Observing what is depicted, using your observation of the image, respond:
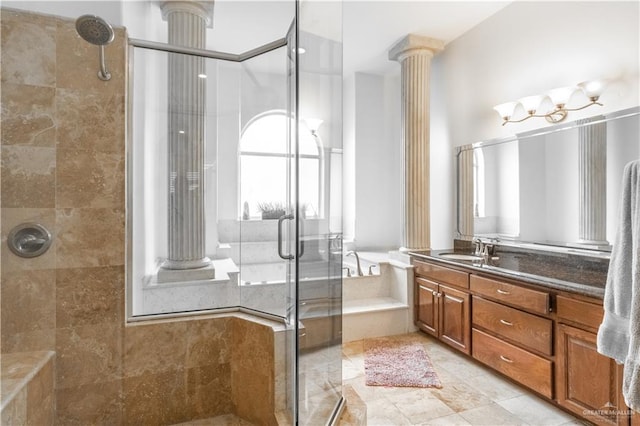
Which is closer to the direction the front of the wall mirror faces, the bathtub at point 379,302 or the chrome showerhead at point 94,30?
the chrome showerhead

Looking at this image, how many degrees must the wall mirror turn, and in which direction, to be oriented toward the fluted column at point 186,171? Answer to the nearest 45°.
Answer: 0° — it already faces it

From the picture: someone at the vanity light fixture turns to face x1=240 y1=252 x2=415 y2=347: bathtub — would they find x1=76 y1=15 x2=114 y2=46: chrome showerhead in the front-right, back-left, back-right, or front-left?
front-left

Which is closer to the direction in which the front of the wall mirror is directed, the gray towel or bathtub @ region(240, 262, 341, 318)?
the bathtub

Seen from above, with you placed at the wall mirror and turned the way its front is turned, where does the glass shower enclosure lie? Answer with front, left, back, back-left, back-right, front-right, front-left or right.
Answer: front

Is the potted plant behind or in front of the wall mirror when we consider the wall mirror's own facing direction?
in front

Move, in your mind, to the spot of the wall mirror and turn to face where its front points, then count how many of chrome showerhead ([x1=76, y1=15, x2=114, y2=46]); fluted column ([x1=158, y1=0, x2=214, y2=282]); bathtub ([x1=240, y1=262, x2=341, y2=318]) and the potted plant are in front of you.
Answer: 4

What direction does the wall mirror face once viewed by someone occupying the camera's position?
facing the viewer and to the left of the viewer

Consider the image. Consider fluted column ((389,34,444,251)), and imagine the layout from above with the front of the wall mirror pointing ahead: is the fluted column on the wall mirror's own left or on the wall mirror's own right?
on the wall mirror's own right

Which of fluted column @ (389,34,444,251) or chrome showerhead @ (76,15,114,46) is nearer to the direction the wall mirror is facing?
the chrome showerhead

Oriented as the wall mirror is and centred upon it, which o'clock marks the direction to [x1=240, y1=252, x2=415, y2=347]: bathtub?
The bathtub is roughly at 1 o'clock from the wall mirror.

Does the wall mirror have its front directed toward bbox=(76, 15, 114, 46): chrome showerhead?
yes

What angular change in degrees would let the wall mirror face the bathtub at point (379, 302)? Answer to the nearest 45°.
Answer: approximately 45° to its right

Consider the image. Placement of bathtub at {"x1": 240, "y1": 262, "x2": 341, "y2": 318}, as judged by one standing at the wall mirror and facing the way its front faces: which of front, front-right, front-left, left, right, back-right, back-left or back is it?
front
